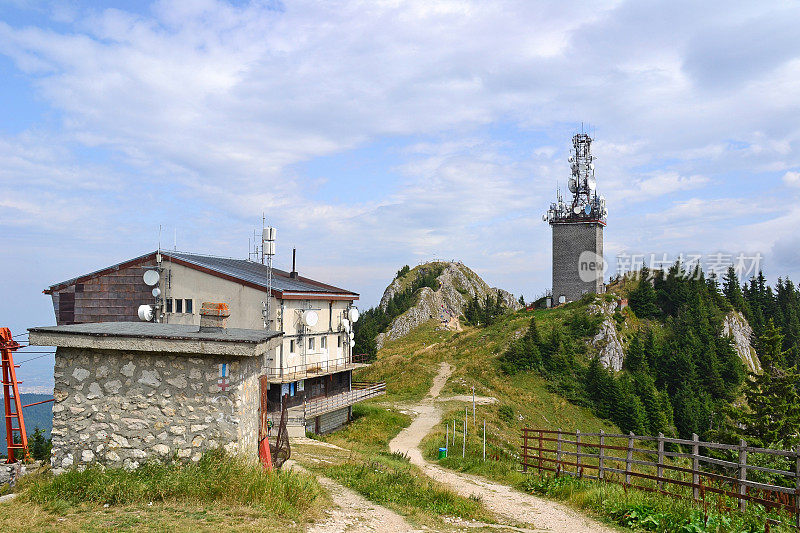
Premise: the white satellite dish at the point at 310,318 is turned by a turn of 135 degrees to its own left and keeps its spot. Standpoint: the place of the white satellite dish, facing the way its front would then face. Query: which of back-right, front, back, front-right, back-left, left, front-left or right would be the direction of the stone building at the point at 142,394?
back

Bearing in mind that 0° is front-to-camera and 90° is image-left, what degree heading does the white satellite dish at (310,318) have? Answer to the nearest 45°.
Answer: approximately 315°

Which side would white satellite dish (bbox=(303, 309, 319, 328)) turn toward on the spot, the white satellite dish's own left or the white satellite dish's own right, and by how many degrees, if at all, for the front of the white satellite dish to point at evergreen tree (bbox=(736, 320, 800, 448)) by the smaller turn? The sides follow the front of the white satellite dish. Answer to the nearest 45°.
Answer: approximately 45° to the white satellite dish's own left

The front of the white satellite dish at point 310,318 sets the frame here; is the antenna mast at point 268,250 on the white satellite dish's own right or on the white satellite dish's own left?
on the white satellite dish's own right
